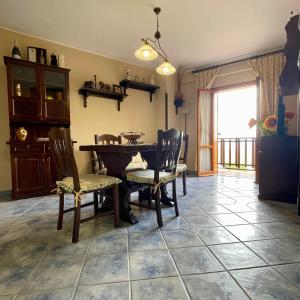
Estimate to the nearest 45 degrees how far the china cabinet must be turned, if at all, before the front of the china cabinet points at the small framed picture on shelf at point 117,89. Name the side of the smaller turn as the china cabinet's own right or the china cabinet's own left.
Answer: approximately 45° to the china cabinet's own left

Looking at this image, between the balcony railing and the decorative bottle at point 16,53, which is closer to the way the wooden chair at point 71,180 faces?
the balcony railing

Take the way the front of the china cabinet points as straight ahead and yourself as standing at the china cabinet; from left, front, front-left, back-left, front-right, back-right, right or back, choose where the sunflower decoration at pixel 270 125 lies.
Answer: front

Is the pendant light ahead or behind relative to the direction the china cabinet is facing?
ahead

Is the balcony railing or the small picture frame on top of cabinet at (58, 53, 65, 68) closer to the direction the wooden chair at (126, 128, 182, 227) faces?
the small picture frame on top of cabinet

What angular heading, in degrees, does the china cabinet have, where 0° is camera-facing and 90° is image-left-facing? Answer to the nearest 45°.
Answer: approximately 315°

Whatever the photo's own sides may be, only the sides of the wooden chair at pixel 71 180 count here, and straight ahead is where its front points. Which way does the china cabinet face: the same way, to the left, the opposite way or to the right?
to the right

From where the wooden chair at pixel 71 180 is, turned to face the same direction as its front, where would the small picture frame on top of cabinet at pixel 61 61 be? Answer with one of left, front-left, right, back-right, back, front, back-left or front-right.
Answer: front-left

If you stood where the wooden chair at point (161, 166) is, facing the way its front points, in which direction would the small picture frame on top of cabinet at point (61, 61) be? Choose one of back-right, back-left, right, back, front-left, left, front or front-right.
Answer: front

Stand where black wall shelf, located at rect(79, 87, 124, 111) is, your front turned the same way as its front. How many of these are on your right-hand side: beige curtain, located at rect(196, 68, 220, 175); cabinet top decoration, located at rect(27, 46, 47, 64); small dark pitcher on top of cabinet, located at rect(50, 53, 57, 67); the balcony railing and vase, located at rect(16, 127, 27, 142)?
3

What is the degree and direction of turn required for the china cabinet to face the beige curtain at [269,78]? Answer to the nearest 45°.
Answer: approximately 45° to its left

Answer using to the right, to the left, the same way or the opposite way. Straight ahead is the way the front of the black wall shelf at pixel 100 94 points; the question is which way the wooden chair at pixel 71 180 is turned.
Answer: to the left

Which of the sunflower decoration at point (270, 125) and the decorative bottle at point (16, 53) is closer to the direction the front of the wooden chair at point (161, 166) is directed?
the decorative bottle

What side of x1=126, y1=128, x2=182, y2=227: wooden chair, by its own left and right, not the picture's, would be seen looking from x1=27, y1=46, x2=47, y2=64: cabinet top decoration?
front

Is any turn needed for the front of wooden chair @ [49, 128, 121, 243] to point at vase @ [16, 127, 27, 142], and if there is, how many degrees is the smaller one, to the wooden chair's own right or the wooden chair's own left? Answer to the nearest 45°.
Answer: approximately 90° to the wooden chair's own left

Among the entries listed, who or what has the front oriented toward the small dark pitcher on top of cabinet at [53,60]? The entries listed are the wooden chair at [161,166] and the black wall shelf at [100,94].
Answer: the wooden chair

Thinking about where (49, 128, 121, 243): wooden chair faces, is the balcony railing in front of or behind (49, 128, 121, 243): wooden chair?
in front
